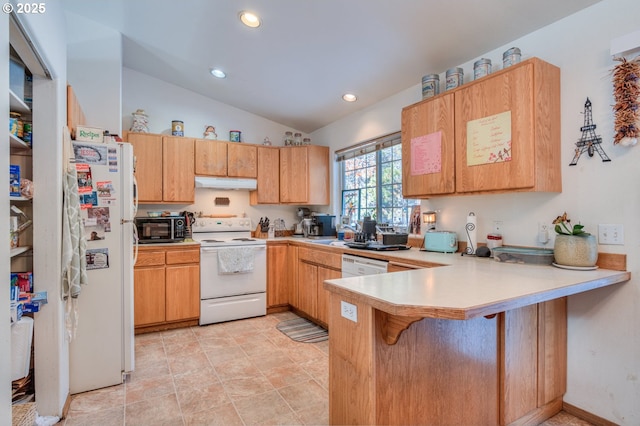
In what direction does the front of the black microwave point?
toward the camera

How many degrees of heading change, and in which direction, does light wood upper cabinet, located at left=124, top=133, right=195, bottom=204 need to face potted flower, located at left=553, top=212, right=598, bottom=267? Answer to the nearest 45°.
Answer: approximately 45° to its left

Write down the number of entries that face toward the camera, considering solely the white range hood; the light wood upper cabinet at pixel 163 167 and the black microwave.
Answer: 3

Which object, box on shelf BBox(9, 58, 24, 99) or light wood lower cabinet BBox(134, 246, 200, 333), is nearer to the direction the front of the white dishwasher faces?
the box on shelf

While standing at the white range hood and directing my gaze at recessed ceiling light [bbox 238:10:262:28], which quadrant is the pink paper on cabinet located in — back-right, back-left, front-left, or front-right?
front-left

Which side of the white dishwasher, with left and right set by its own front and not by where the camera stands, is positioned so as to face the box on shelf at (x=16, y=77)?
front

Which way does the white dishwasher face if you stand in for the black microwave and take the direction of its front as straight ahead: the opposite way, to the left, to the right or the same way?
to the right

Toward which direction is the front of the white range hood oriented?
toward the camera

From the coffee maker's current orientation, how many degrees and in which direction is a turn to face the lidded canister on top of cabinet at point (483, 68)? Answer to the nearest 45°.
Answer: approximately 90° to its left

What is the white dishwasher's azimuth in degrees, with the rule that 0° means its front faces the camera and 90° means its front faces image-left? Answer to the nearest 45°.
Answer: approximately 45°

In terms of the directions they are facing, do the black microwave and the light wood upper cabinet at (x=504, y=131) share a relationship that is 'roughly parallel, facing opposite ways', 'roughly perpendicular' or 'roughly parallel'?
roughly perpendicular

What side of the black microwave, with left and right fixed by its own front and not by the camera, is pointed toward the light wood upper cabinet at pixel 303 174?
left
